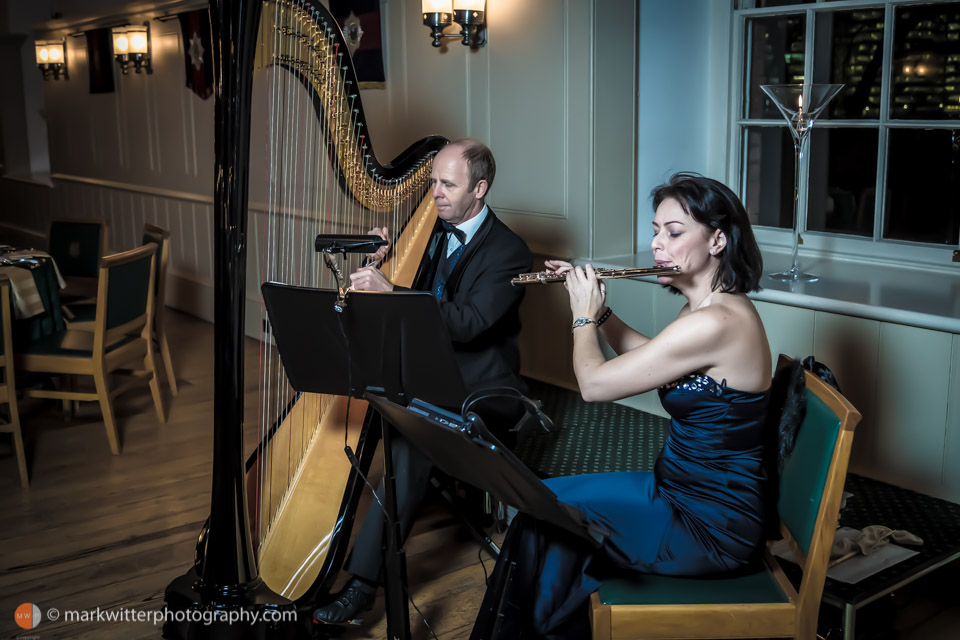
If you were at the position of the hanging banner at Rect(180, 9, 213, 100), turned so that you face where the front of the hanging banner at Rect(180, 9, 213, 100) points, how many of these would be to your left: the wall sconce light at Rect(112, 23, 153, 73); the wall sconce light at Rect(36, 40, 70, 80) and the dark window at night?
1

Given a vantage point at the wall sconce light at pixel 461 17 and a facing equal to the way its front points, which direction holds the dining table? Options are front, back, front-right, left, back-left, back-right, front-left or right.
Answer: front-right

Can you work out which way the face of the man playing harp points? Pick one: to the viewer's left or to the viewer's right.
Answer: to the viewer's left

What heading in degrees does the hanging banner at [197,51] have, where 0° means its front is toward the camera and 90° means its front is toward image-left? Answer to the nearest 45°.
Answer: approximately 45°

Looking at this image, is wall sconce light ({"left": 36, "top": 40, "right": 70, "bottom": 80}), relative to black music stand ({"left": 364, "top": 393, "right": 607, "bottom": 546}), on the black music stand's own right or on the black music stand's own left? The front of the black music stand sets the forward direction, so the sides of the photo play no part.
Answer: on the black music stand's own left

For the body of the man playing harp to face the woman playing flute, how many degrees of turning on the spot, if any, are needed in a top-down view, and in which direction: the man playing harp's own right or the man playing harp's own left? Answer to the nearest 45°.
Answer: approximately 90° to the man playing harp's own left

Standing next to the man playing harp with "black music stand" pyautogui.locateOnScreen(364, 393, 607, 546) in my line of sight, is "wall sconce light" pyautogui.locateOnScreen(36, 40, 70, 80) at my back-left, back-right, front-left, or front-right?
back-right

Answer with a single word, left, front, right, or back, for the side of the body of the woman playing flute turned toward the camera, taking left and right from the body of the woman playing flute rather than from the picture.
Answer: left

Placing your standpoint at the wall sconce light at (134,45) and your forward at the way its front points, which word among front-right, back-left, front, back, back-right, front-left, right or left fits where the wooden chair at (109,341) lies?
front-left

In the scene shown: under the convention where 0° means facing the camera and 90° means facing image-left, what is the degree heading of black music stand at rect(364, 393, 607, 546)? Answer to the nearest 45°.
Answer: approximately 225°

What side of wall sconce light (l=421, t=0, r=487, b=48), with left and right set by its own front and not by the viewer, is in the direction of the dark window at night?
left

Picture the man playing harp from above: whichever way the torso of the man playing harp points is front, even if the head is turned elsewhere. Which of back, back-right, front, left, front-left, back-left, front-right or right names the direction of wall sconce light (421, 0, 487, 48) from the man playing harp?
back-right
